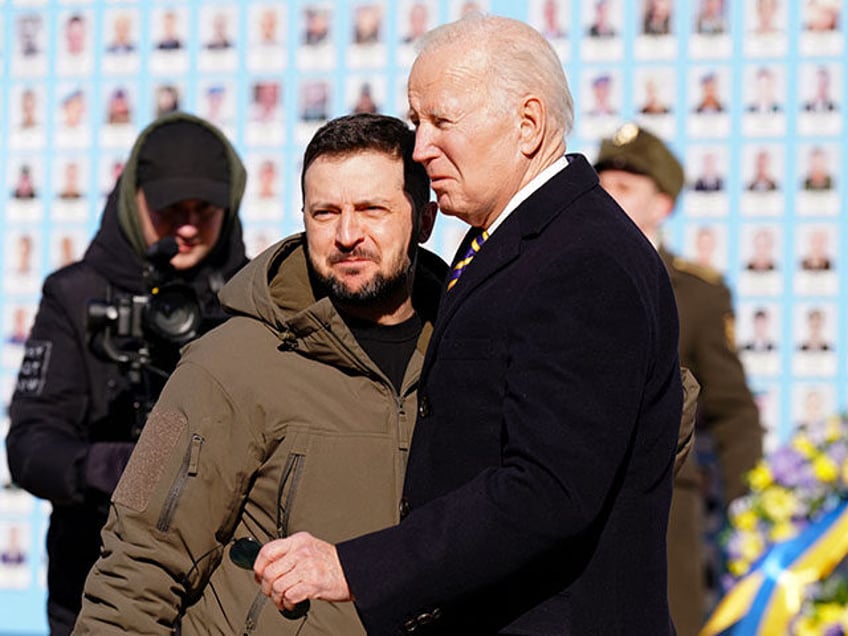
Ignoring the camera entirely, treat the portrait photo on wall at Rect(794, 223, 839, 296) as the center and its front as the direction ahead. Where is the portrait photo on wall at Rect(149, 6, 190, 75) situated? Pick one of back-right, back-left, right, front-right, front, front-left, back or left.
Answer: right

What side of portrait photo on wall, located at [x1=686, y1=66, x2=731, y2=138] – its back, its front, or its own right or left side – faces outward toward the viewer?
front

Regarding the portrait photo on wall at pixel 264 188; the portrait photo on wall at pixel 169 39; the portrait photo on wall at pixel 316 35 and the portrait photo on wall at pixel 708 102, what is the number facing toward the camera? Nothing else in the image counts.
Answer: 4

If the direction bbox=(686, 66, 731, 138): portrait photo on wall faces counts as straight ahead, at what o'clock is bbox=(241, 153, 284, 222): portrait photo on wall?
bbox=(241, 153, 284, 222): portrait photo on wall is roughly at 3 o'clock from bbox=(686, 66, 731, 138): portrait photo on wall.

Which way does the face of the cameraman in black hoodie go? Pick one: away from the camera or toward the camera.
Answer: toward the camera

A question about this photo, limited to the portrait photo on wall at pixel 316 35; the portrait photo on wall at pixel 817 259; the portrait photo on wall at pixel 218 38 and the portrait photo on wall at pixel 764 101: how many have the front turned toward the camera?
4

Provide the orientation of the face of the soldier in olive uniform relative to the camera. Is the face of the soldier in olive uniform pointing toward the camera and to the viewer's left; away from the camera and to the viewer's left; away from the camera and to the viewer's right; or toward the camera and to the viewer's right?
toward the camera and to the viewer's left

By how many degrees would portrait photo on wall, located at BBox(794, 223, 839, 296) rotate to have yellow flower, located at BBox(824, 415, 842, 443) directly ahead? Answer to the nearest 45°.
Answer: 0° — it already faces it

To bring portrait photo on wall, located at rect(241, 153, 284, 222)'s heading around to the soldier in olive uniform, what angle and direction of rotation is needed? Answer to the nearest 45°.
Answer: approximately 45° to its left

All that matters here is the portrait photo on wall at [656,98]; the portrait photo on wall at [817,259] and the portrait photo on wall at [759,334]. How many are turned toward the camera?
3

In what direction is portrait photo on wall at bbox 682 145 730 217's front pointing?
toward the camera

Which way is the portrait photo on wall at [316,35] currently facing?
toward the camera
